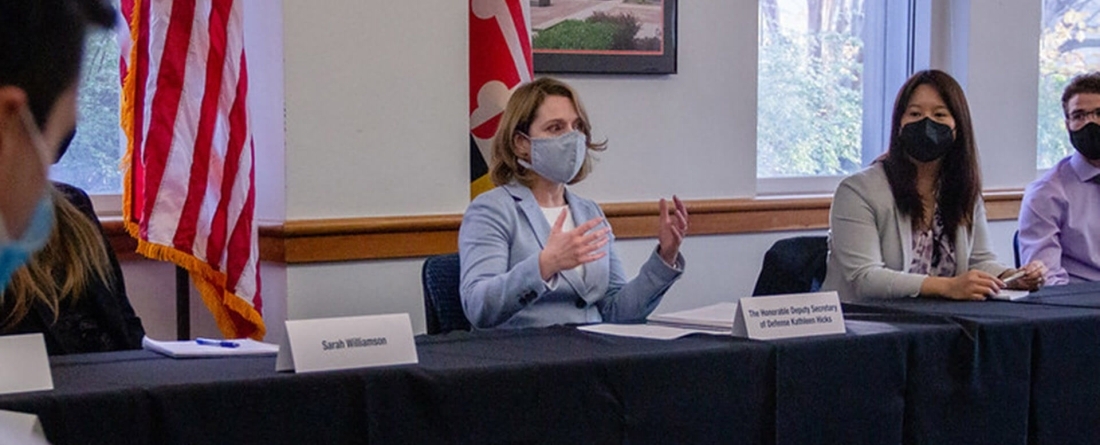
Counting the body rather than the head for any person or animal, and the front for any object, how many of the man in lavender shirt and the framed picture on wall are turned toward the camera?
2

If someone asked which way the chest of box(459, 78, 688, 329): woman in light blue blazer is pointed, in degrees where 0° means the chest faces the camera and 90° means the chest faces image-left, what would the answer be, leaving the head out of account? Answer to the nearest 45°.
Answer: approximately 315°

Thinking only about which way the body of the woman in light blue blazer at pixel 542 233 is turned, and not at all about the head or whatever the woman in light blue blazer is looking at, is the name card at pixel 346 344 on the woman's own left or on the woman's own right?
on the woman's own right

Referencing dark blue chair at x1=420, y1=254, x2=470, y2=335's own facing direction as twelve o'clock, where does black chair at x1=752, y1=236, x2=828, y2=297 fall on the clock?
black chair at x1=752, y1=236, x2=828, y2=297 is roughly at 10 o'clock from dark blue chair at x1=420, y1=254, x2=470, y2=335.

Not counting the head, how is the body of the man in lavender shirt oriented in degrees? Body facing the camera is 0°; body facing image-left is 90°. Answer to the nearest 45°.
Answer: approximately 0°

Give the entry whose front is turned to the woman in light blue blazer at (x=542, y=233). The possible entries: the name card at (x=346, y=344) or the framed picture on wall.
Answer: the framed picture on wall

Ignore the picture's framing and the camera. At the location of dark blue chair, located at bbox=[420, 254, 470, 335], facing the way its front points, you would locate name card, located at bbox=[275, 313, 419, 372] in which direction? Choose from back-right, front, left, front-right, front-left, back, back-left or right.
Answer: front-right

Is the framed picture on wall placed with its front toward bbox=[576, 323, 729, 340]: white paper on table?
yes

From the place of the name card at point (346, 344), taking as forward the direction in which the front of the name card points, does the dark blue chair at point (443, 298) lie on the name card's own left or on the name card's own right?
on the name card's own left

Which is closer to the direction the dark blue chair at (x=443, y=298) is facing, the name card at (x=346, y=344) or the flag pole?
the name card

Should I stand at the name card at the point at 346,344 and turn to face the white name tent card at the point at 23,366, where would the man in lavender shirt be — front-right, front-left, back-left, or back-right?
back-right
